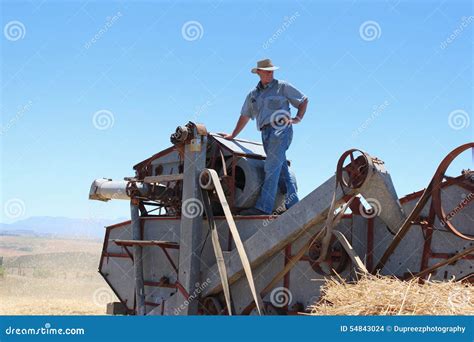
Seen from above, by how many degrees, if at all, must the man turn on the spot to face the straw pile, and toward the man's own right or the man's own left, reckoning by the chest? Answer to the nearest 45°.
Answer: approximately 45° to the man's own left
